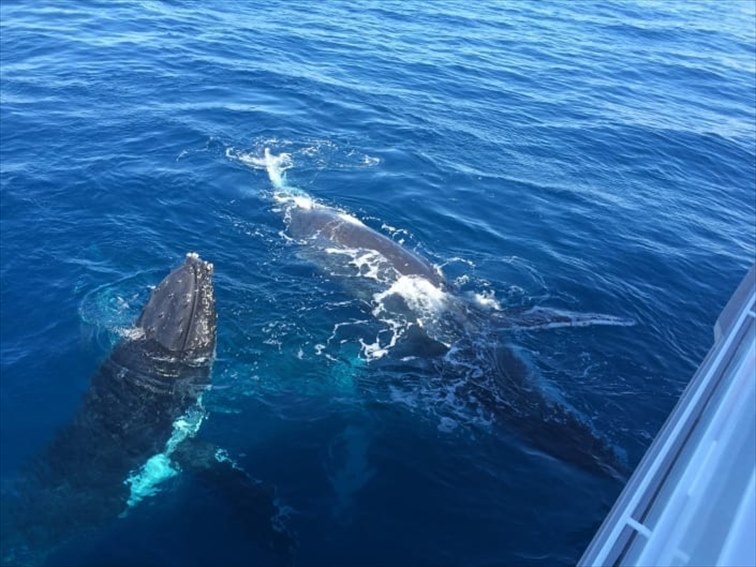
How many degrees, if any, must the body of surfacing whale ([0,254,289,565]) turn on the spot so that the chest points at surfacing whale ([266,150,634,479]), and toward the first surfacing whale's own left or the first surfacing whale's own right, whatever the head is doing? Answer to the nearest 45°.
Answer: approximately 45° to the first surfacing whale's own right

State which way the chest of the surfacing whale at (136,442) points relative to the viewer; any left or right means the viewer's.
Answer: facing away from the viewer and to the right of the viewer
